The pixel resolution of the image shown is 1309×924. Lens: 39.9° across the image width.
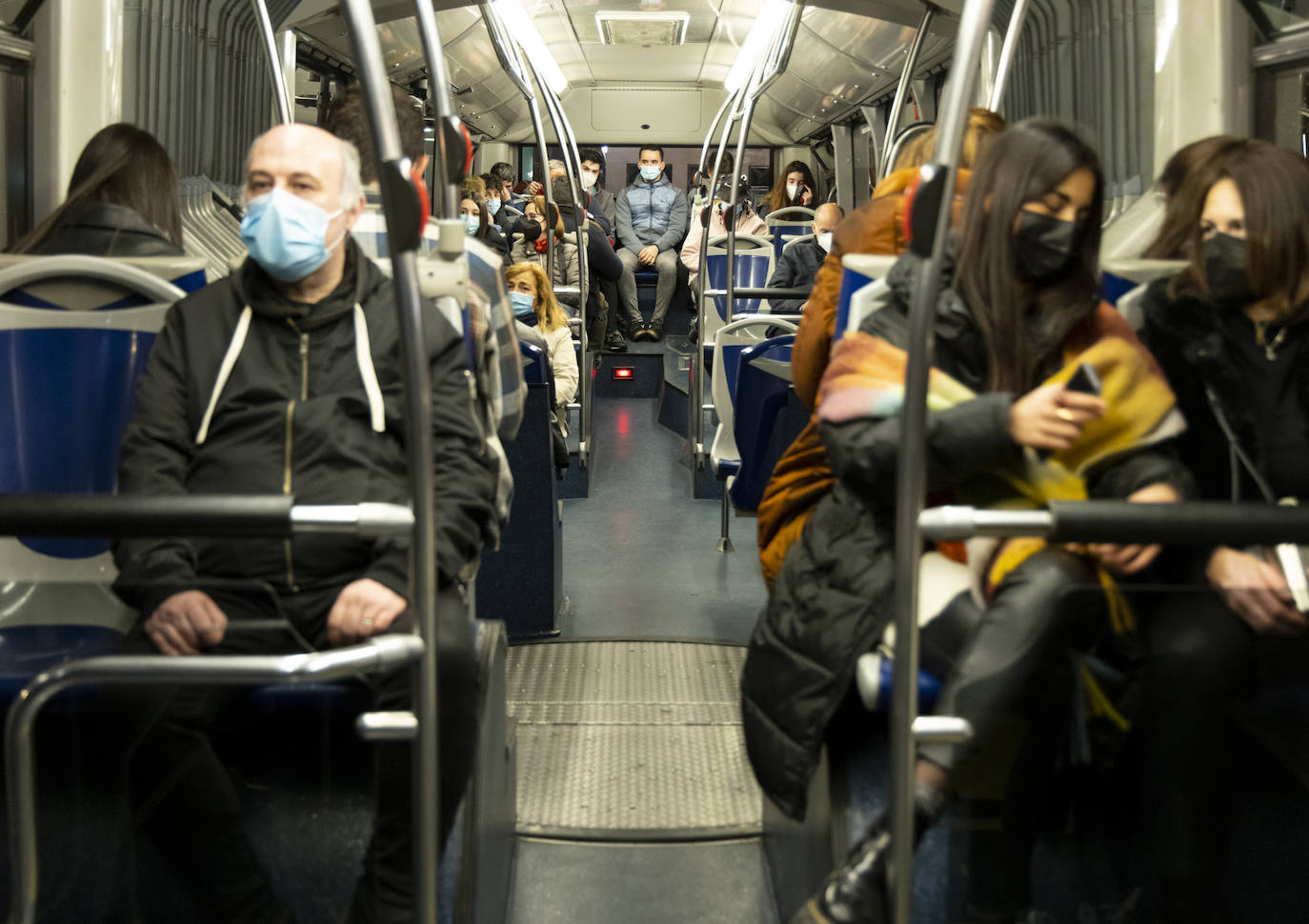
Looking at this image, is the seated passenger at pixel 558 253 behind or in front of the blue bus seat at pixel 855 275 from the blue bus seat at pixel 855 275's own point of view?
behind

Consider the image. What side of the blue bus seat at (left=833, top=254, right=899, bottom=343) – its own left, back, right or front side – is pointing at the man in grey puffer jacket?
back

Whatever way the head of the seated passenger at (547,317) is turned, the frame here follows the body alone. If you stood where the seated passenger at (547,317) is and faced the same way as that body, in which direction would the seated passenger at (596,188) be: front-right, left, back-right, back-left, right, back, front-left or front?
back-right

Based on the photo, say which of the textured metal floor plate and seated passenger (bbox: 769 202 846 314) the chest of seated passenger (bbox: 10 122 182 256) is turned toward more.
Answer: the seated passenger

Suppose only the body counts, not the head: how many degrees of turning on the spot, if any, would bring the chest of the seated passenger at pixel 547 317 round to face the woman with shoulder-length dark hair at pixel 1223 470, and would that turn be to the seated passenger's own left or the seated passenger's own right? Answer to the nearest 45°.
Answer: approximately 45° to the seated passenger's own left

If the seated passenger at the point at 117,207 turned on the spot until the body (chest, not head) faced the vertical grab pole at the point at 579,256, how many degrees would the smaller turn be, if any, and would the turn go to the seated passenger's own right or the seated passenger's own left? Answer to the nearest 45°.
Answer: approximately 45° to the seated passenger's own right

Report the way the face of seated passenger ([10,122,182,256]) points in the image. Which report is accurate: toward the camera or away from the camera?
away from the camera

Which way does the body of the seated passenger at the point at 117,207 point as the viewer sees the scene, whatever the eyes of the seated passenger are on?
away from the camera

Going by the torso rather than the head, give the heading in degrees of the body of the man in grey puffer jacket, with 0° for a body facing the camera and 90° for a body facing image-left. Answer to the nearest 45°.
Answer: approximately 0°

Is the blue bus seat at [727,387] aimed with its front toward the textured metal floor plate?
yes

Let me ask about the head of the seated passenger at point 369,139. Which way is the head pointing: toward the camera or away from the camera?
away from the camera
